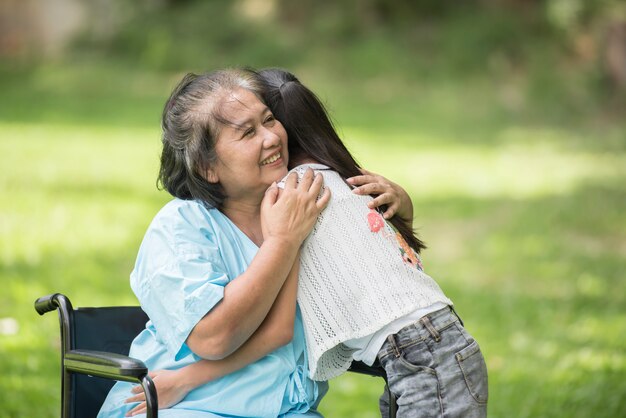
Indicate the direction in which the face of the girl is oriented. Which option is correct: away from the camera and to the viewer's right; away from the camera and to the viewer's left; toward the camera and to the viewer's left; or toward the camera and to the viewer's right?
away from the camera and to the viewer's left

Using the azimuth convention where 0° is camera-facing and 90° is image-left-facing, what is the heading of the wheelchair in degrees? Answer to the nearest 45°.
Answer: approximately 315°

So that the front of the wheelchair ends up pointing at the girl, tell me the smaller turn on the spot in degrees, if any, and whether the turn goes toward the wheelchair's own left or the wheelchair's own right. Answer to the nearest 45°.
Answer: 0° — it already faces them

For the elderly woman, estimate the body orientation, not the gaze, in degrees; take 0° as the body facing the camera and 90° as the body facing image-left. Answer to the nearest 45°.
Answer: approximately 315°

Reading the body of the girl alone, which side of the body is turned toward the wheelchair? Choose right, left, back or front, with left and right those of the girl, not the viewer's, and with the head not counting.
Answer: front

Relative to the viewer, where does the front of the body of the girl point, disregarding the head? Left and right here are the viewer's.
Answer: facing to the left of the viewer

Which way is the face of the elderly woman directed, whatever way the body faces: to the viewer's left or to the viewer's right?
to the viewer's right
